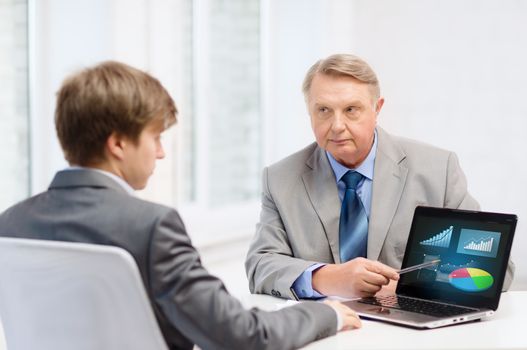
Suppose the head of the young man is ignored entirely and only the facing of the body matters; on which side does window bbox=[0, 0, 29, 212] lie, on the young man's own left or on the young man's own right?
on the young man's own left

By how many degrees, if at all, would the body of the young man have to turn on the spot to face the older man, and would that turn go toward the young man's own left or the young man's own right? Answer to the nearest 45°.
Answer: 0° — they already face them

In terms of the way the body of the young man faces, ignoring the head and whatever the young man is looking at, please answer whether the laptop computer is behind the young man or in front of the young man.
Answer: in front

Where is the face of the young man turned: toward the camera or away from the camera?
away from the camera

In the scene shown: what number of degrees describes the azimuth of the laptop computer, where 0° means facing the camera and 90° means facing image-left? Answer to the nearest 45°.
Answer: approximately 45°

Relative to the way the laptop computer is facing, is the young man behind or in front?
in front

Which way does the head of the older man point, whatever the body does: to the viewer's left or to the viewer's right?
to the viewer's left

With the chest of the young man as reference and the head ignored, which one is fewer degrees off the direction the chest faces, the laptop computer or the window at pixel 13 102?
the laptop computer

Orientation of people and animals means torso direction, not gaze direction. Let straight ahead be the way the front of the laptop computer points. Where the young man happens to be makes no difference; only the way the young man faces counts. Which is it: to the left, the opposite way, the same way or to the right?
the opposite way

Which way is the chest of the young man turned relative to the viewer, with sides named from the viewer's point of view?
facing away from the viewer and to the right of the viewer
